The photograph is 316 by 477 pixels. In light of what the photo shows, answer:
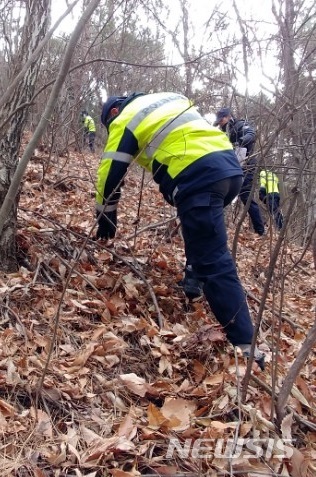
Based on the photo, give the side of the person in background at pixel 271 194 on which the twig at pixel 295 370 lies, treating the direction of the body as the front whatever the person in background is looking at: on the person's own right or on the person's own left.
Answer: on the person's own left

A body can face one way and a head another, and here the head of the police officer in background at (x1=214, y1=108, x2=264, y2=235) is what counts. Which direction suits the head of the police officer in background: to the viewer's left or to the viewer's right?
to the viewer's left

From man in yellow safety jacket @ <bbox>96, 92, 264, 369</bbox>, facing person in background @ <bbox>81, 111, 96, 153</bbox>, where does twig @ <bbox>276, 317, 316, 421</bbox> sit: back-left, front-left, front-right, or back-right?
back-right

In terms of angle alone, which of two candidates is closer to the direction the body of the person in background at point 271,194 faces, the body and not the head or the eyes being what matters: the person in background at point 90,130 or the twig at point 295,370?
the person in background

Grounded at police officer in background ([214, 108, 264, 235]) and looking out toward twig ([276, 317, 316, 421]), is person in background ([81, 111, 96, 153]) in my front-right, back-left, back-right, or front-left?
back-right

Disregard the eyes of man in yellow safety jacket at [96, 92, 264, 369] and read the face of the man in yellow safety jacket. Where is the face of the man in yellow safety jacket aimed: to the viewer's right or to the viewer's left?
to the viewer's left

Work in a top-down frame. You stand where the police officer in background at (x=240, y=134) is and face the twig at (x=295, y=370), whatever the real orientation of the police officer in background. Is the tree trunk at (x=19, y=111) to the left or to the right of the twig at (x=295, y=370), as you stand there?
right
